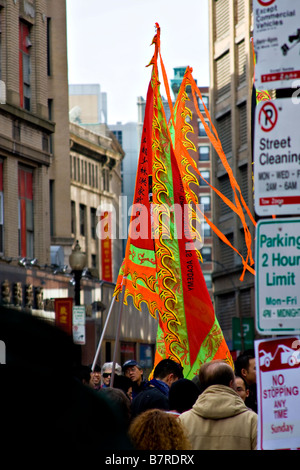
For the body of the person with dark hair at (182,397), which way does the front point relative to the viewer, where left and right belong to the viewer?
facing away from the viewer

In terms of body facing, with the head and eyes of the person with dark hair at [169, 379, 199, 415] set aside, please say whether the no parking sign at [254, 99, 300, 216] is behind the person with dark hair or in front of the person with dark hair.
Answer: behind

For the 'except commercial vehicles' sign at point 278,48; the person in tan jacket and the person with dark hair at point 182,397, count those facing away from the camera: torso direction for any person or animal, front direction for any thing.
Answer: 2

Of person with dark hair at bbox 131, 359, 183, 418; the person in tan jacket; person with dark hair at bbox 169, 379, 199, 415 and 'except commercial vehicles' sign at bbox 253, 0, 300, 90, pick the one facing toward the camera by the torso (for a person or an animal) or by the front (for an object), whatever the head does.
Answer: the 'except commercial vehicles' sign

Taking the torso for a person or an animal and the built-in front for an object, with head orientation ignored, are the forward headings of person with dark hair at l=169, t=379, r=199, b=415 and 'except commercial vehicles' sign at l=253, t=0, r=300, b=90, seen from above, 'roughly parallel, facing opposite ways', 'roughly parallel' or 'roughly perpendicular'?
roughly parallel, facing opposite ways

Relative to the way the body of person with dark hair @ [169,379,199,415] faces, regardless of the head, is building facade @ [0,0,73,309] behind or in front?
in front

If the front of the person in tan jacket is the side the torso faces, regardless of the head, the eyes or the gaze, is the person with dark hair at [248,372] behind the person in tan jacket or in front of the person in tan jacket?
in front

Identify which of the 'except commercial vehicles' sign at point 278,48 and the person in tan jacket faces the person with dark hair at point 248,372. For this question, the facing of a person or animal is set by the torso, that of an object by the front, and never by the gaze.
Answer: the person in tan jacket

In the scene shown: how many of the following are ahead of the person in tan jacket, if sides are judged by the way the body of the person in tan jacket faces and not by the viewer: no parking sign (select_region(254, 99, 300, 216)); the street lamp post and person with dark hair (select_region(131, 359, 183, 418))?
2

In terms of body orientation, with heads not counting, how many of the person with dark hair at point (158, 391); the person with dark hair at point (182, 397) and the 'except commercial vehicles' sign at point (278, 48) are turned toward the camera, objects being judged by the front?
1

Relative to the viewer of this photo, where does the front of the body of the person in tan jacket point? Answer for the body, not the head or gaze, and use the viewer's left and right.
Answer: facing away from the viewer

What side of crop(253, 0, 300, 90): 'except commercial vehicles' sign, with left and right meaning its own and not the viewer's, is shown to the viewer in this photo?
front

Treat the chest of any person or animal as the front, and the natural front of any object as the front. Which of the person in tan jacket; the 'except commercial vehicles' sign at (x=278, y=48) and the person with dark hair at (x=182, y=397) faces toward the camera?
the 'except commercial vehicles' sign

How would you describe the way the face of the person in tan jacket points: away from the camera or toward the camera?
away from the camera

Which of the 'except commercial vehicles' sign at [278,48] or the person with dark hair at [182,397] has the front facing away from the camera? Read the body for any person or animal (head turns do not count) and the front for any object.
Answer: the person with dark hair

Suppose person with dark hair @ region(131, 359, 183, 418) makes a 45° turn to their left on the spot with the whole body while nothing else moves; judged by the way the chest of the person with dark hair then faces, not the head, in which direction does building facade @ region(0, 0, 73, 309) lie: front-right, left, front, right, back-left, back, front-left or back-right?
front

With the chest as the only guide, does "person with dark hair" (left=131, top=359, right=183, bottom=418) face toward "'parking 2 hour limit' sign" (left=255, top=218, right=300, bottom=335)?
no

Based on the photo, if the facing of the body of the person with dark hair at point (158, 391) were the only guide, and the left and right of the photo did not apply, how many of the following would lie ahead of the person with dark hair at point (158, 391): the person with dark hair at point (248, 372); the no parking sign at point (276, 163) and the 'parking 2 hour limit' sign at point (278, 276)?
1
